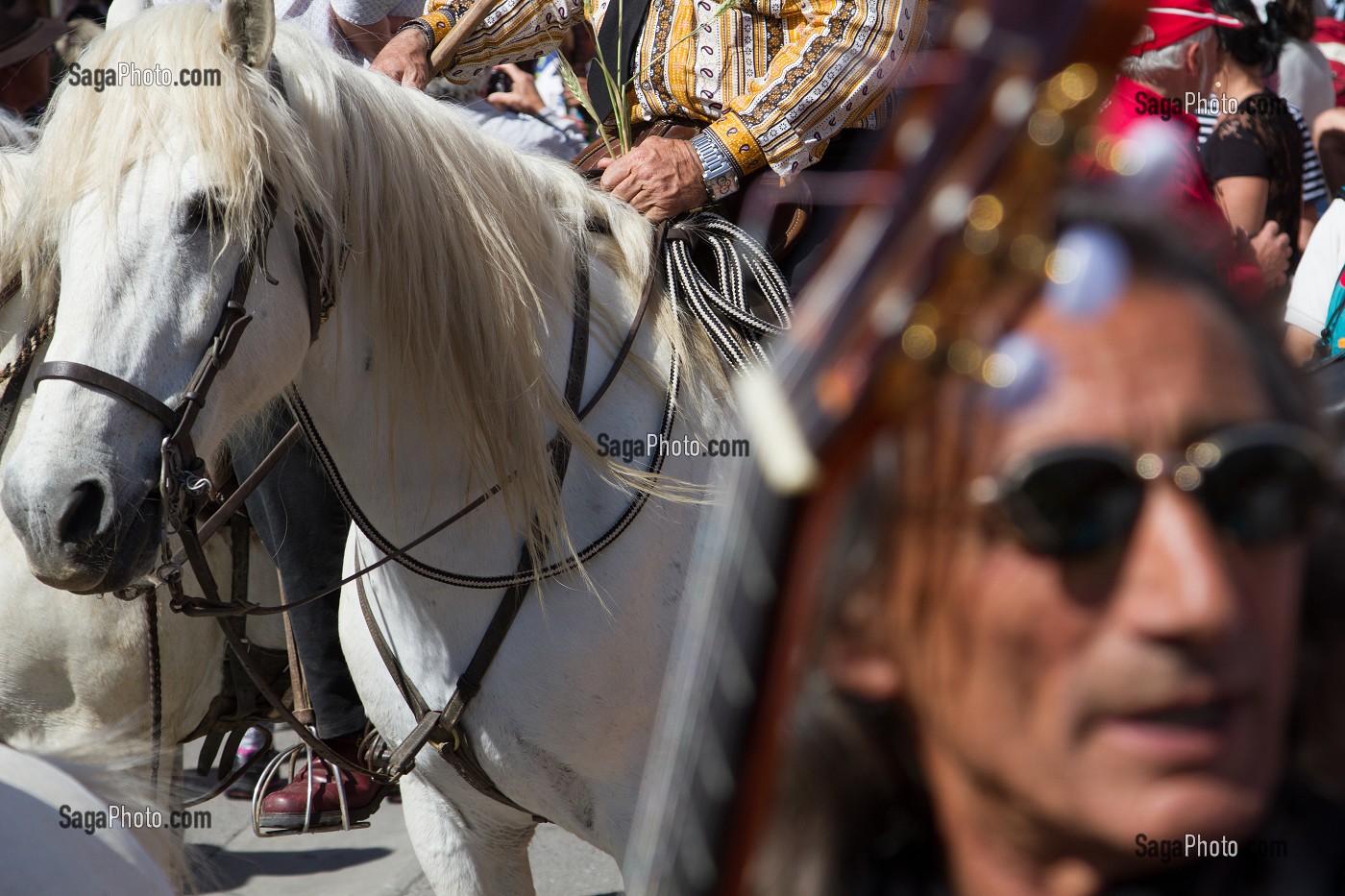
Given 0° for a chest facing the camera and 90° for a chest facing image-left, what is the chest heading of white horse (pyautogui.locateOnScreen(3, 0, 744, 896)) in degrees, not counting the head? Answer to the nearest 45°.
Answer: approximately 45°

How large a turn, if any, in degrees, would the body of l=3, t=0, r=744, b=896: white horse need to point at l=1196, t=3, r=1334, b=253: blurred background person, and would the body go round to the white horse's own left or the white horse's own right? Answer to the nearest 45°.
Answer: approximately 180°

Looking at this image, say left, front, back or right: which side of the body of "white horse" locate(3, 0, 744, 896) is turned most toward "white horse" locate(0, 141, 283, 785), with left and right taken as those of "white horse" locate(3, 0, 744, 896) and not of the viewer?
right

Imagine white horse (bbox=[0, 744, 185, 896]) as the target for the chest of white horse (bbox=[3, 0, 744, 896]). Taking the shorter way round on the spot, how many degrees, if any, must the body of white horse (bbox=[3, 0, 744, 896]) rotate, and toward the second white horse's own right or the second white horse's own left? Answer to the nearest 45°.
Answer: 0° — it already faces it

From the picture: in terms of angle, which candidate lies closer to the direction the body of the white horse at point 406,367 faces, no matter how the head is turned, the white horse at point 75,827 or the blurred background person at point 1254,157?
the white horse

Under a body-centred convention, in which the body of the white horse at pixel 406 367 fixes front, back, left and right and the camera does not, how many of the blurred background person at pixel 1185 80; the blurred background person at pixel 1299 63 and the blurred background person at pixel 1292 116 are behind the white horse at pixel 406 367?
3

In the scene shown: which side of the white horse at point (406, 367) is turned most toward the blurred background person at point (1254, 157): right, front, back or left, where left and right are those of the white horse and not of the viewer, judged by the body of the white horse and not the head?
back

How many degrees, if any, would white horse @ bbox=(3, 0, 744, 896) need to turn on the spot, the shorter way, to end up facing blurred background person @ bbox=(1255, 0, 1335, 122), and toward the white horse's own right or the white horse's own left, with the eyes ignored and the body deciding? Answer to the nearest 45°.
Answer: approximately 180°
